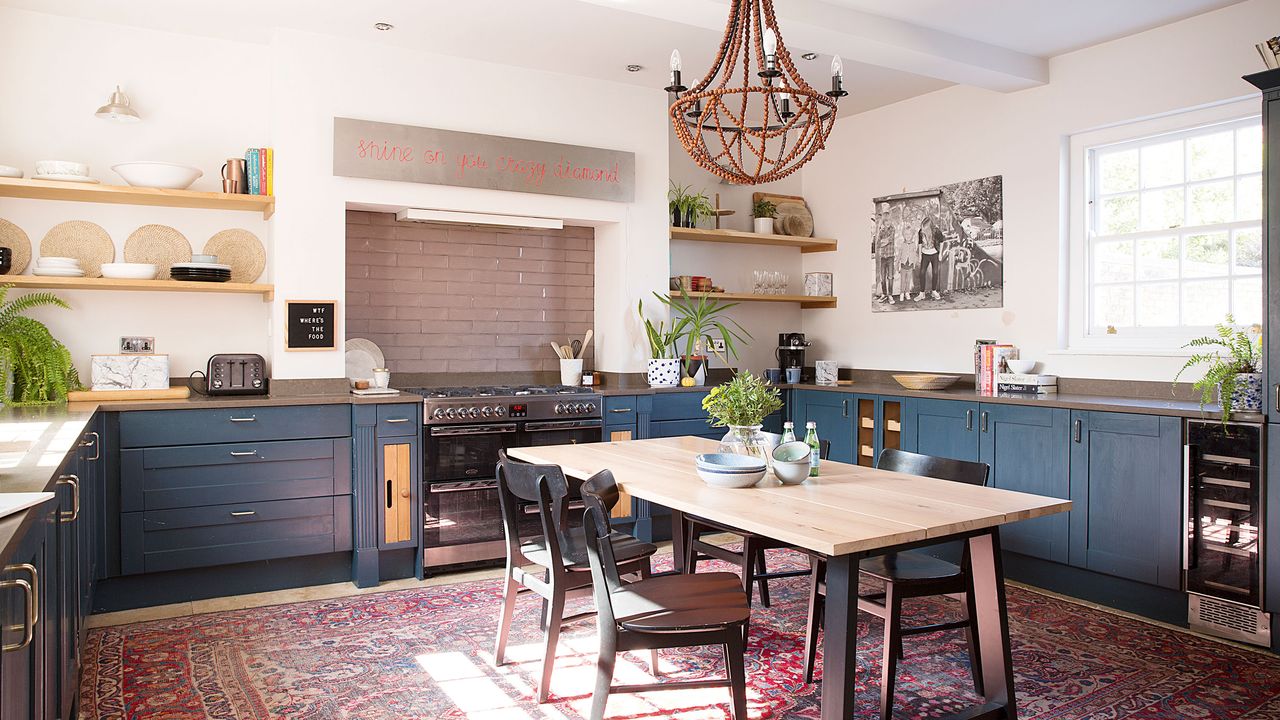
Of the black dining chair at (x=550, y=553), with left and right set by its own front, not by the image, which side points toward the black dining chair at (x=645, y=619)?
right

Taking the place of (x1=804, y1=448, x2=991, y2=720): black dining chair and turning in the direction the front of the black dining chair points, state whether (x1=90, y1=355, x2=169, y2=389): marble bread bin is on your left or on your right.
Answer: on your right

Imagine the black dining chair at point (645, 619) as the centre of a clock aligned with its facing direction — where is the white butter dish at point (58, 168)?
The white butter dish is roughly at 7 o'clock from the black dining chair.

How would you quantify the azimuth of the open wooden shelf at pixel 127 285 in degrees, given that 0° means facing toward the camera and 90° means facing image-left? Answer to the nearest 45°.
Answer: approximately 0°

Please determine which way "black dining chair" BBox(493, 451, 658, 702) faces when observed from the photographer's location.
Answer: facing away from the viewer and to the right of the viewer

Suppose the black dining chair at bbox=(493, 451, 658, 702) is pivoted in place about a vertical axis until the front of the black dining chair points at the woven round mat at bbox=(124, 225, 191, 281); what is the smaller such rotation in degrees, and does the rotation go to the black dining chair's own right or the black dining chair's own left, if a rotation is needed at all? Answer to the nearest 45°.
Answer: approximately 90° to the black dining chair's own left

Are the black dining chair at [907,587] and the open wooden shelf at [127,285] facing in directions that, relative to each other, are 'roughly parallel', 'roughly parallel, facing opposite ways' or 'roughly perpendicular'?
roughly perpendicular

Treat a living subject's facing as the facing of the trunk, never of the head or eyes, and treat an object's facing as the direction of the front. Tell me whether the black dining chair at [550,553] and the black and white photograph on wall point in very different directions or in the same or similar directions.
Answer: very different directions

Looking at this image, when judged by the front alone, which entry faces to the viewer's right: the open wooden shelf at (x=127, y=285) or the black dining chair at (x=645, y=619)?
the black dining chair

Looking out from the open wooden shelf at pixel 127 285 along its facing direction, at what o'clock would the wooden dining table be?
The wooden dining table is roughly at 11 o'clock from the open wooden shelf.

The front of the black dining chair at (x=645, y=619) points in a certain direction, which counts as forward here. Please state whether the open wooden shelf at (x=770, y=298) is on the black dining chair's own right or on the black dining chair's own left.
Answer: on the black dining chair's own left

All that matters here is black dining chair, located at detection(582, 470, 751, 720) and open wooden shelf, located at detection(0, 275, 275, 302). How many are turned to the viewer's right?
1

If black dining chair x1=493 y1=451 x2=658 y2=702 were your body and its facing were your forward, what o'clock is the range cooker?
The range cooker is roughly at 10 o'clock from the black dining chair.

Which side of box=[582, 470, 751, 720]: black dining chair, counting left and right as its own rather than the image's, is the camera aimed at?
right
